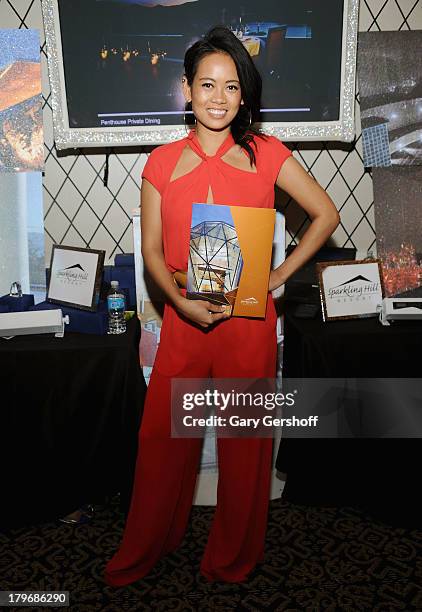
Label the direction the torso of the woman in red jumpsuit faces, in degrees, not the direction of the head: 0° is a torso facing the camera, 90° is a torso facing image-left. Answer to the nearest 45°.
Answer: approximately 0°

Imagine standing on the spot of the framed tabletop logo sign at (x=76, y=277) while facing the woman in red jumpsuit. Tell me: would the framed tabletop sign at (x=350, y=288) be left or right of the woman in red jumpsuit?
left

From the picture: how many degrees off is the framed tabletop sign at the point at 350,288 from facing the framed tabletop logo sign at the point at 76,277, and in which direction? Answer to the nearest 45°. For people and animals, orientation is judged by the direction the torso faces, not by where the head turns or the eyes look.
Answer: approximately 90° to its right

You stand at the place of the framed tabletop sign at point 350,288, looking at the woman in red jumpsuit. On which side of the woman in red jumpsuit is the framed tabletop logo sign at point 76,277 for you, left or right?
right

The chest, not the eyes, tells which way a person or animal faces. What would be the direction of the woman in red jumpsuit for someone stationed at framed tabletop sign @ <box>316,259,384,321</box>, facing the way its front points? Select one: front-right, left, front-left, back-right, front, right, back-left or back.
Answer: front-right

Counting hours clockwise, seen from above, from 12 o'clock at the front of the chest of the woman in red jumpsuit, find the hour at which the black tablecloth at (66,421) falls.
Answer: The black tablecloth is roughly at 4 o'clock from the woman in red jumpsuit.

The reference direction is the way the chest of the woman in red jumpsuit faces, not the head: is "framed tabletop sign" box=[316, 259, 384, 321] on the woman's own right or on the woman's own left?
on the woman's own left
